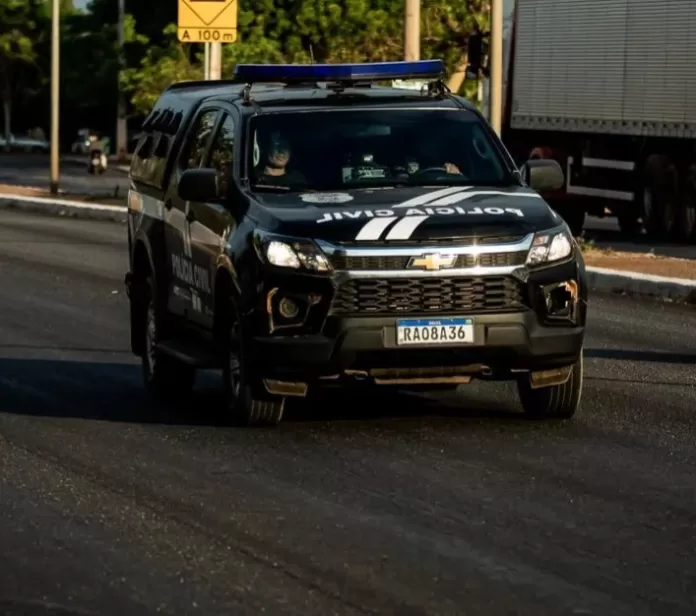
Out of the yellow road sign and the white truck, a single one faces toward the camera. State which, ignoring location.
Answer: the yellow road sign

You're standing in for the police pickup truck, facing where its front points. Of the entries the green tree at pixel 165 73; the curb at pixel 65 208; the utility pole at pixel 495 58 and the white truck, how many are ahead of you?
0

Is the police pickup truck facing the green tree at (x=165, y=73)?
no

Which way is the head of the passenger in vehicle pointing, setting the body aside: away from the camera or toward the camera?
toward the camera

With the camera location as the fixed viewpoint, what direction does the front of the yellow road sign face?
facing the viewer

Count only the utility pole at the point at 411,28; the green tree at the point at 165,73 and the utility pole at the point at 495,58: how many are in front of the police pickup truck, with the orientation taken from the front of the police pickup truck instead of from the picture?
0

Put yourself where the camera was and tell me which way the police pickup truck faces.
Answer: facing the viewer and to the right of the viewer

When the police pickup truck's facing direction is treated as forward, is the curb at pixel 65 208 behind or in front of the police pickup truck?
behind

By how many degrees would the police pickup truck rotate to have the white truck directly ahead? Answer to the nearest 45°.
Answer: approximately 135° to its left

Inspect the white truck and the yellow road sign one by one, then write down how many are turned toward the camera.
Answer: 1

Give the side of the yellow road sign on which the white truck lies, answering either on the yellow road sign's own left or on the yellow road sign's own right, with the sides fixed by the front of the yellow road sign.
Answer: on the yellow road sign's own left

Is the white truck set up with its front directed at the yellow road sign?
no
